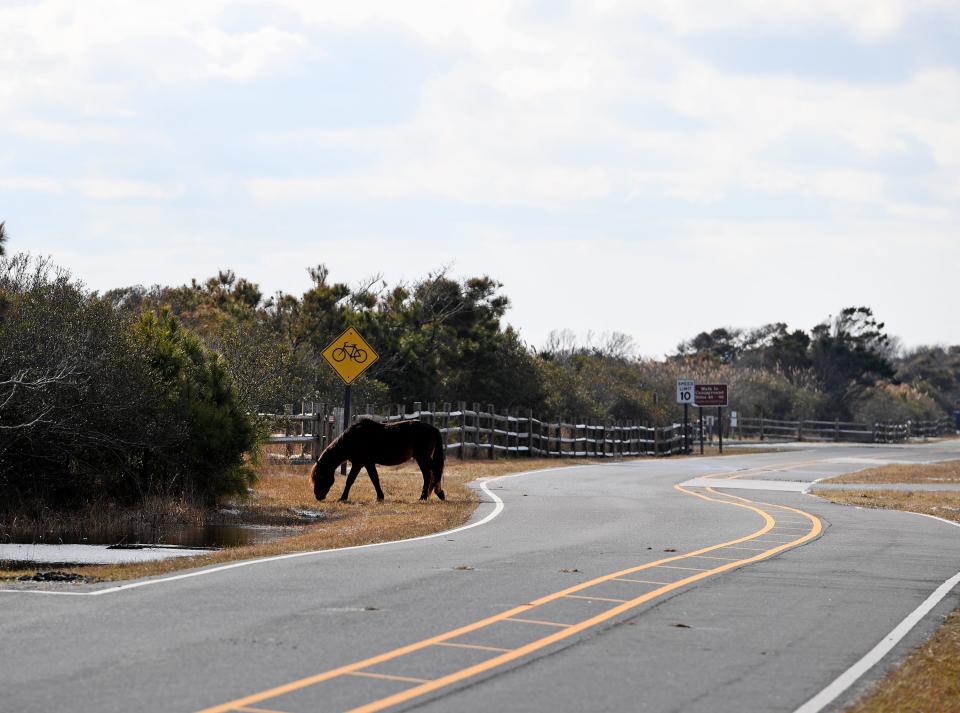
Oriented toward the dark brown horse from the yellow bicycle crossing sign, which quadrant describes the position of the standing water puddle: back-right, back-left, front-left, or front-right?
front-right

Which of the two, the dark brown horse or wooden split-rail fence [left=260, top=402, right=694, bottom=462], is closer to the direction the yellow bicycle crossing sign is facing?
the dark brown horse

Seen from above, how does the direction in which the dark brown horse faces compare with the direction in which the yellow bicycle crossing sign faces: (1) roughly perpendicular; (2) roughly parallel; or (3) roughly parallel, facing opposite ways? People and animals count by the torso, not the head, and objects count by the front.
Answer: roughly perpendicular

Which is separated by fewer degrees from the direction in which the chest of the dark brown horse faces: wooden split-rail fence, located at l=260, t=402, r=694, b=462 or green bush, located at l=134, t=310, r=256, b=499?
the green bush

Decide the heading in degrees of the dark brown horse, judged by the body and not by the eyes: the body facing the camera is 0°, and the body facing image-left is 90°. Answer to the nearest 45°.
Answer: approximately 90°

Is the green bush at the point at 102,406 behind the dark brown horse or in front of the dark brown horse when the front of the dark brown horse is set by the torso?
in front

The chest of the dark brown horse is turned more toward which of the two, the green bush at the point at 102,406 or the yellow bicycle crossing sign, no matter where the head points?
the green bush

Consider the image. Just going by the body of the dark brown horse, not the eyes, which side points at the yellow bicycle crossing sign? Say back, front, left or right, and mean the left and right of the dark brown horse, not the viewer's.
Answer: right

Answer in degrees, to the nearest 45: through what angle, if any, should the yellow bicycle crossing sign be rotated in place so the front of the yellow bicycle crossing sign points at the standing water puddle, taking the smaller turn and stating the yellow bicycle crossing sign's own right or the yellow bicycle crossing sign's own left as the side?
0° — it already faces it

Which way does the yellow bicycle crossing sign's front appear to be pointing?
toward the camera

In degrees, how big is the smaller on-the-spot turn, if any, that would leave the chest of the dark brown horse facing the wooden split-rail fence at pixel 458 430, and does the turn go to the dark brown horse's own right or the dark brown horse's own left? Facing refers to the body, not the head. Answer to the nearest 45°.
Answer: approximately 90° to the dark brown horse's own right

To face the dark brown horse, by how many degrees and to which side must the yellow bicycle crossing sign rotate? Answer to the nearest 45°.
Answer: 0° — it already faces it

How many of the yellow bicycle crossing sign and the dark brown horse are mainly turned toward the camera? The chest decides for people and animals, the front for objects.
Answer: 1
